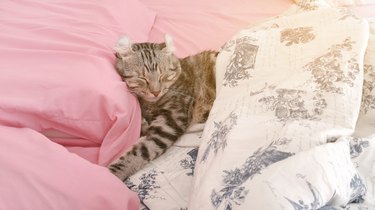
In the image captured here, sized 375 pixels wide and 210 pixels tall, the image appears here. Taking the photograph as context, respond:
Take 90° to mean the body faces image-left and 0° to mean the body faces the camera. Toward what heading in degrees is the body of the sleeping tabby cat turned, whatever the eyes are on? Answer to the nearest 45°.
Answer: approximately 45°
